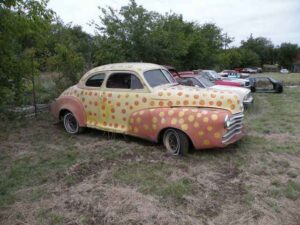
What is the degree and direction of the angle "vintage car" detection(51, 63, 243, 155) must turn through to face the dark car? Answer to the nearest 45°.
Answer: approximately 90° to its left

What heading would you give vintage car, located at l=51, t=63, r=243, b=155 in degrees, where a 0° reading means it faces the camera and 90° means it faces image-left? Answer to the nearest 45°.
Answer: approximately 315°
